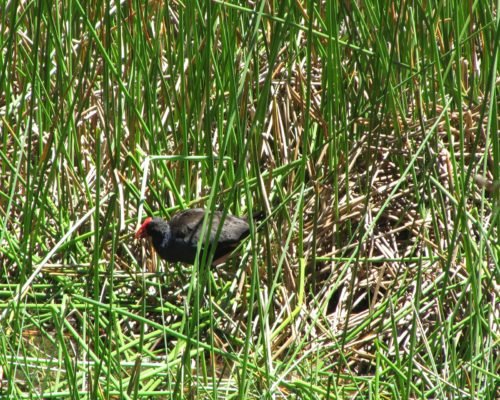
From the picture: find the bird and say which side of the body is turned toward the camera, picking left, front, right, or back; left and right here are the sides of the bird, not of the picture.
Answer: left
